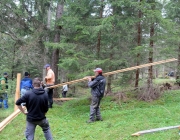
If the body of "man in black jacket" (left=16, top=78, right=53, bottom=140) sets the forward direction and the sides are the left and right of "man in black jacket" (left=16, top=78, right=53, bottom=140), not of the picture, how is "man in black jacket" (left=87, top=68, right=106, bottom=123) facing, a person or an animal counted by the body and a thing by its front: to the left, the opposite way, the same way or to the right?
to the left

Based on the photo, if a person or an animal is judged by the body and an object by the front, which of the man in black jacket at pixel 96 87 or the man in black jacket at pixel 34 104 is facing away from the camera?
the man in black jacket at pixel 34 104

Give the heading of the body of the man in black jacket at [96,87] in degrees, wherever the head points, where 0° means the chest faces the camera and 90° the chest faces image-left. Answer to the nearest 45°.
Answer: approximately 90°

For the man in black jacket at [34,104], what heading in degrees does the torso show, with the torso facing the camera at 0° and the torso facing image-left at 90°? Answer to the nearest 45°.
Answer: approximately 180°

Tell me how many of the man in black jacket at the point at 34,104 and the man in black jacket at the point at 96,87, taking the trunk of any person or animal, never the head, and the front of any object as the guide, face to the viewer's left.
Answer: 1

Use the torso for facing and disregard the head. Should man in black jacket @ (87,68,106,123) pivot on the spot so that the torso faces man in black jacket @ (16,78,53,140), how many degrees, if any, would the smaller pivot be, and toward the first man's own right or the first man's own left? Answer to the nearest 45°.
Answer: approximately 45° to the first man's own left

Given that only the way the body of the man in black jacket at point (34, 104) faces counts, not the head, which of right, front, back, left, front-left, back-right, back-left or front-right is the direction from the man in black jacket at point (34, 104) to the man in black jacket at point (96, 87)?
front-right
